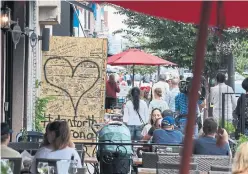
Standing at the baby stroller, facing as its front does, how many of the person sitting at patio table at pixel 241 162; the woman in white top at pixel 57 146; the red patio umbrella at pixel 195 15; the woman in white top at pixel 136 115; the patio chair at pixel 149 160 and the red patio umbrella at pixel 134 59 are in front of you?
2

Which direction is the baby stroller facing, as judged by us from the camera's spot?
facing away from the viewer
